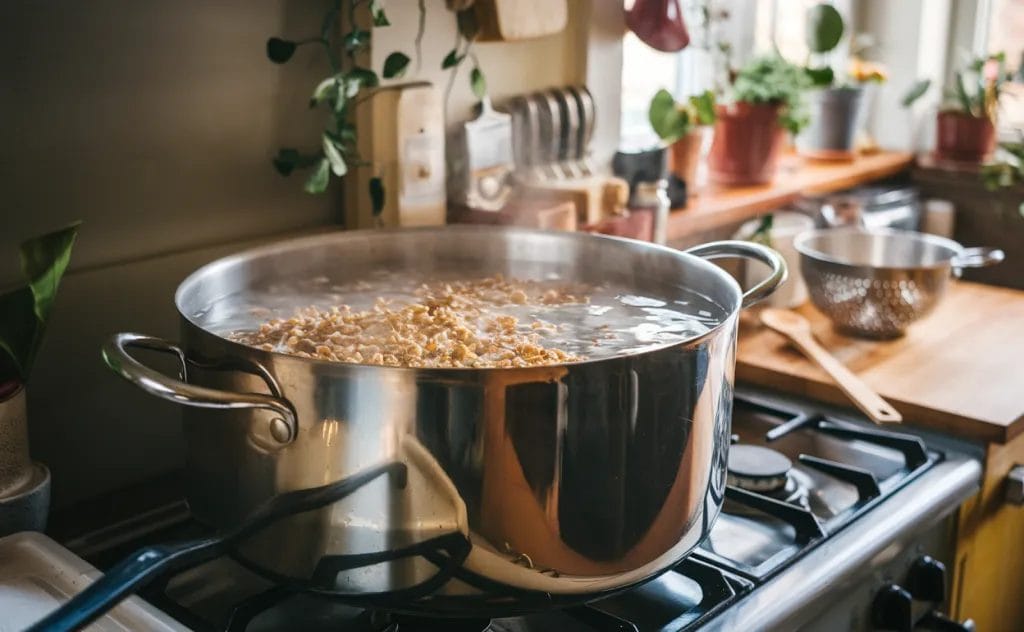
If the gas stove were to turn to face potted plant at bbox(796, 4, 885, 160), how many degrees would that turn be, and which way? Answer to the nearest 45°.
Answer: approximately 135° to its left

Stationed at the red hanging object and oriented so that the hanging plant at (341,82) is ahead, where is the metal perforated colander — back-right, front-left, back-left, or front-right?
back-left

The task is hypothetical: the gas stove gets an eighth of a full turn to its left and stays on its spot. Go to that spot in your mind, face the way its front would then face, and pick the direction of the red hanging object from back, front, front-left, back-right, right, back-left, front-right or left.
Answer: left

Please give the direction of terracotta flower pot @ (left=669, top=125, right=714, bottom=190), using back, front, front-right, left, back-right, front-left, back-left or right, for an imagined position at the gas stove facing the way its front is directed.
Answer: back-left

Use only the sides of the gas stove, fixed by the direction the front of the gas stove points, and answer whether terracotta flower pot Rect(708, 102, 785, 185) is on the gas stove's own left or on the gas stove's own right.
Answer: on the gas stove's own left

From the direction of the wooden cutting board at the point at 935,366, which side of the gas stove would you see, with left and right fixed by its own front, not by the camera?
left

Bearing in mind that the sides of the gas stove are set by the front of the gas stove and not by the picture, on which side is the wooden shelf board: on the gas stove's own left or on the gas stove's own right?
on the gas stove's own left

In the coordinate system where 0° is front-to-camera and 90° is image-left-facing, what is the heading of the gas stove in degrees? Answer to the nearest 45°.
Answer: approximately 315°

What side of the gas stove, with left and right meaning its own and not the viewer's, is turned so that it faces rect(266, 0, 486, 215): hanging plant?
back
